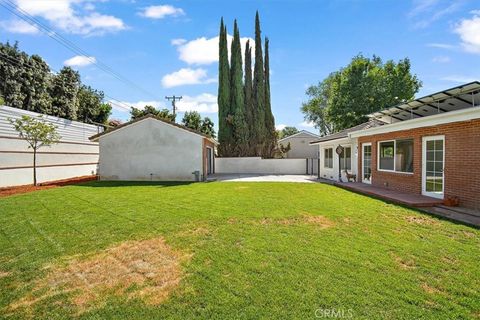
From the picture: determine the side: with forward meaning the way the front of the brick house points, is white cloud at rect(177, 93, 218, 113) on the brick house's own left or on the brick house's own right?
on the brick house's own right

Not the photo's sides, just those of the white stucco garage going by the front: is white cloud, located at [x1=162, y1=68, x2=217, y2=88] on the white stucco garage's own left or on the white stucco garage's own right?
on the white stucco garage's own left

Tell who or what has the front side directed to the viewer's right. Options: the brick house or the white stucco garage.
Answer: the white stucco garage

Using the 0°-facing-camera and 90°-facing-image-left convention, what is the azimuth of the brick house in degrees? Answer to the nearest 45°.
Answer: approximately 45°

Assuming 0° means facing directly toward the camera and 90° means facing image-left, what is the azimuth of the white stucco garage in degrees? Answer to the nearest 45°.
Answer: approximately 270°

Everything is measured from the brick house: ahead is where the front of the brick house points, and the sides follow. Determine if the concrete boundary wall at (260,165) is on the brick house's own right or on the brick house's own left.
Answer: on the brick house's own right

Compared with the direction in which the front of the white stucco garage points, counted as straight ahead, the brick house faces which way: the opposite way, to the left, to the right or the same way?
the opposite way

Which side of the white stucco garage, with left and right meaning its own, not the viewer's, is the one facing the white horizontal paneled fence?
back

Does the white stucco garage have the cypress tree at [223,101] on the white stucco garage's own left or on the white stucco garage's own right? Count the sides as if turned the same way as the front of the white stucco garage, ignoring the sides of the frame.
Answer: on the white stucco garage's own left

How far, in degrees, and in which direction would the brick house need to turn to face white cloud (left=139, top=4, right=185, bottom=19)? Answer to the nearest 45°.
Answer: approximately 45° to its right

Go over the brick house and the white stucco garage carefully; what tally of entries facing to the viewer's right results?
1
